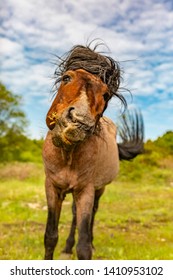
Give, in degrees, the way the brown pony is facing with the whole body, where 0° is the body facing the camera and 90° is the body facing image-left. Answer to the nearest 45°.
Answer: approximately 0°
